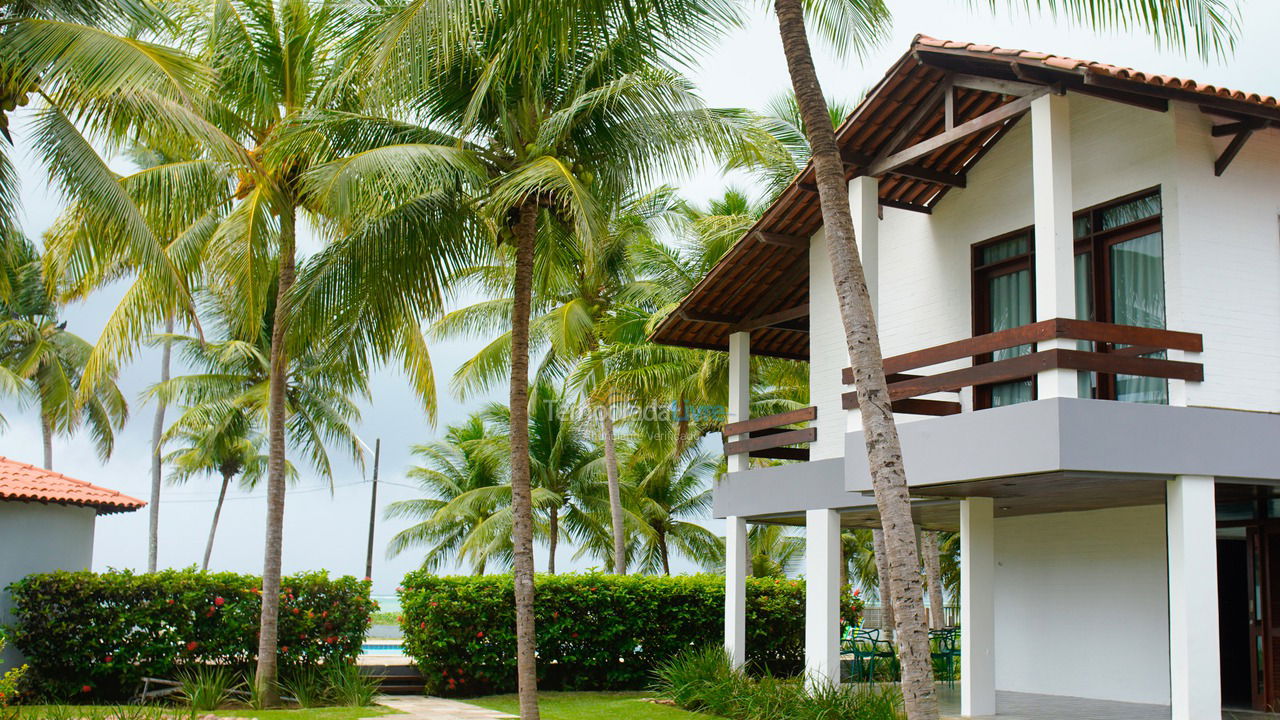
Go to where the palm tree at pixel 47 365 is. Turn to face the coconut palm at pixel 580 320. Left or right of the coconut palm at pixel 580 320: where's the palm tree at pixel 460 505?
left

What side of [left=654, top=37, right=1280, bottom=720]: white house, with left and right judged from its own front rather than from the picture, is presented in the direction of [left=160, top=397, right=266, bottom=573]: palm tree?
right

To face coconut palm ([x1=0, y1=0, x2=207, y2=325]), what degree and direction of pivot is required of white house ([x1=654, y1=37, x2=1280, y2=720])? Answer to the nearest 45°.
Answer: approximately 45° to its right

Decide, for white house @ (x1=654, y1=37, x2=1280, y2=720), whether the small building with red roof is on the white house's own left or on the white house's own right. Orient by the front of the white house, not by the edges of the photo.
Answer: on the white house's own right

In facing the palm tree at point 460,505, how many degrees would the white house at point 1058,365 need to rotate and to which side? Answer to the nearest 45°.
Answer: approximately 90° to its right

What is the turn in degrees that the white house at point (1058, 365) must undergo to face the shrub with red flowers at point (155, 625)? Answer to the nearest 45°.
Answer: approximately 45° to its right

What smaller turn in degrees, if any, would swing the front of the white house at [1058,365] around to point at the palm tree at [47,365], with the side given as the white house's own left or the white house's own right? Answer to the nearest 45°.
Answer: approximately 90° to the white house's own right

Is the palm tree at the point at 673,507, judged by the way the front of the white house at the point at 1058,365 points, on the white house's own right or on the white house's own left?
on the white house's own right

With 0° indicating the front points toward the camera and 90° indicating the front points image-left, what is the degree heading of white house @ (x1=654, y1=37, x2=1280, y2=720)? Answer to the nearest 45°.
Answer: approximately 45°

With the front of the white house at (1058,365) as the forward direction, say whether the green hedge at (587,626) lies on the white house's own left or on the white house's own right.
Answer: on the white house's own right

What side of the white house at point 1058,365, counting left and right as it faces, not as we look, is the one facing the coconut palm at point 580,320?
right
